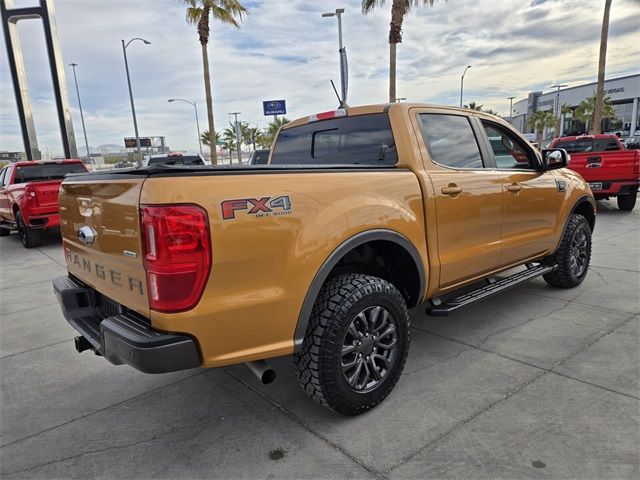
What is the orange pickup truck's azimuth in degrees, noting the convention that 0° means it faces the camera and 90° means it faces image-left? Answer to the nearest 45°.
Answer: approximately 225°

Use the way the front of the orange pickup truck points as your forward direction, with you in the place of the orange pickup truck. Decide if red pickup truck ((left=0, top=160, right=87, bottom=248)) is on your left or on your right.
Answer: on your left

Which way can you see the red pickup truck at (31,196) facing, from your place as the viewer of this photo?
facing away from the viewer and to the left of the viewer

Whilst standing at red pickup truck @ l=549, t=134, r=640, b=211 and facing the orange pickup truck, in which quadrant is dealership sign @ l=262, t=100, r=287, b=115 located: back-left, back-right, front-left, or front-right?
back-right

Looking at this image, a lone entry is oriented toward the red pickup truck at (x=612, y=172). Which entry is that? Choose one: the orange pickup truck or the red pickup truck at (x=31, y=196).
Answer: the orange pickup truck

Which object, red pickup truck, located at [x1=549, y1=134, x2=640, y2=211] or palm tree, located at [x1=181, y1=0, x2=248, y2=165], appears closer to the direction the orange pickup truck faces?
the red pickup truck

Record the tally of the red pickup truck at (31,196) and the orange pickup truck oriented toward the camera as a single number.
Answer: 0

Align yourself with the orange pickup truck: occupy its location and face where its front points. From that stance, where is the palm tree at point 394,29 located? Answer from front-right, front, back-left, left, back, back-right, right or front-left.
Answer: front-left

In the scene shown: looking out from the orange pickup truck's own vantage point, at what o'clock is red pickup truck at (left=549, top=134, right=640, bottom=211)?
The red pickup truck is roughly at 12 o'clock from the orange pickup truck.

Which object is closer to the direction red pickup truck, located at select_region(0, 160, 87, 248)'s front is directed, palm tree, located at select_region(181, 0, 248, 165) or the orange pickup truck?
the palm tree

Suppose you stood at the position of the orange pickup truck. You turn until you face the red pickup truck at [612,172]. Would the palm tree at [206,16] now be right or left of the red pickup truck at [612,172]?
left
